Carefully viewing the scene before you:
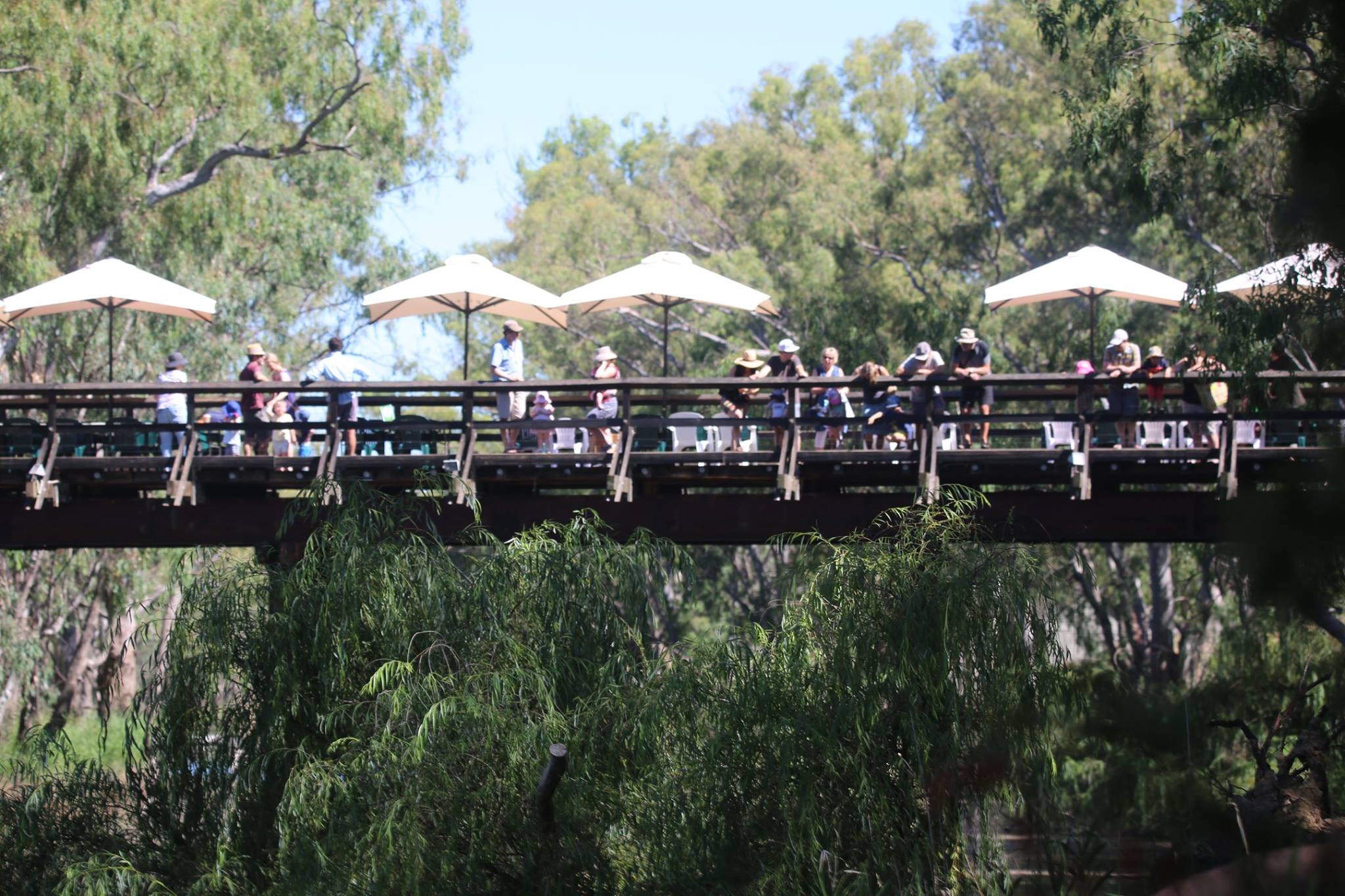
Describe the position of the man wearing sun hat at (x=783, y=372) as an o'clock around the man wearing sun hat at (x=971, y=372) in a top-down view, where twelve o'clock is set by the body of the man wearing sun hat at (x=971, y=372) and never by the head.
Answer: the man wearing sun hat at (x=783, y=372) is roughly at 3 o'clock from the man wearing sun hat at (x=971, y=372).

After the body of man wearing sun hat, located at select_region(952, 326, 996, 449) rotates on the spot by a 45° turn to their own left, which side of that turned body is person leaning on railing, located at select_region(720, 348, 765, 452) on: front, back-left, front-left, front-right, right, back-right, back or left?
back-right

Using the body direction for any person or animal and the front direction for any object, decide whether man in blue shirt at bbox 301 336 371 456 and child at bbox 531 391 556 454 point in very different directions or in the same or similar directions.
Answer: very different directions

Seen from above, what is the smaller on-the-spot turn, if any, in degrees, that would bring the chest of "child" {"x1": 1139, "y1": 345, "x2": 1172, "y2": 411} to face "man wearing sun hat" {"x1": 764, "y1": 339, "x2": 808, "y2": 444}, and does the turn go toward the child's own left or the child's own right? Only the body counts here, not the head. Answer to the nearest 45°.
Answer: approximately 90° to the child's own right

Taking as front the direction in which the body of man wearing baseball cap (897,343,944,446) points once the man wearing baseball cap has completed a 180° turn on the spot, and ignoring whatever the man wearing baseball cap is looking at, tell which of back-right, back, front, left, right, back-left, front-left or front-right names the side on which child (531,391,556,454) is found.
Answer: left

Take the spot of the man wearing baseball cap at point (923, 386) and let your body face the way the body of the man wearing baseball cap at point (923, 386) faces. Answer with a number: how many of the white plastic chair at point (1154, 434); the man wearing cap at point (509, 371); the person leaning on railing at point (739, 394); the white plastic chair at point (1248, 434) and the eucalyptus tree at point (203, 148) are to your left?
2
